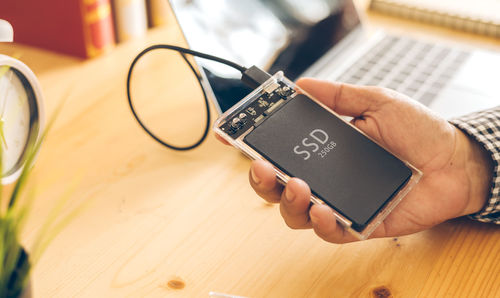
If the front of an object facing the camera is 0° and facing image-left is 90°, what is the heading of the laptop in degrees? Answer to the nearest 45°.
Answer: approximately 315°
